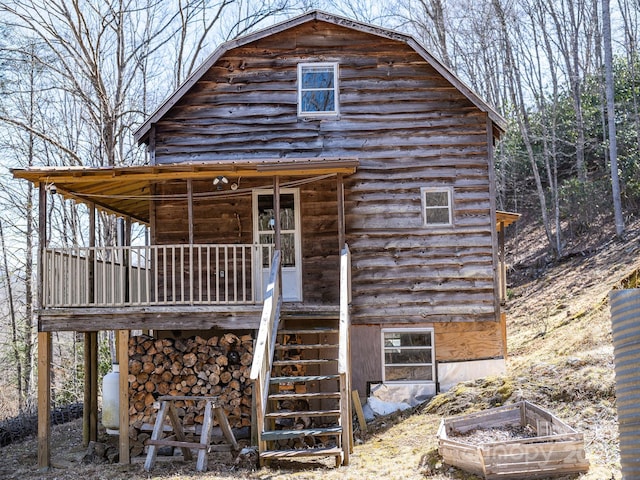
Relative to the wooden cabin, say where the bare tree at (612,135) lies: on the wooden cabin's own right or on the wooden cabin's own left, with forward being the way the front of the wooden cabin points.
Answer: on the wooden cabin's own left

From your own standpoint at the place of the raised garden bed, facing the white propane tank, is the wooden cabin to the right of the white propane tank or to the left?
right

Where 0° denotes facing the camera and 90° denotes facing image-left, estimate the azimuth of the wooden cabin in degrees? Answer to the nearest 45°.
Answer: approximately 0°

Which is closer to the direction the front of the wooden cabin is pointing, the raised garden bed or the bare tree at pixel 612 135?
the raised garden bed

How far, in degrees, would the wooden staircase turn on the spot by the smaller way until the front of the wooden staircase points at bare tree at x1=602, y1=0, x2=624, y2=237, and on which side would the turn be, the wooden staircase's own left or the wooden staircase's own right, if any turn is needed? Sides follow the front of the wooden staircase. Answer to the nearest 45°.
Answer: approximately 135° to the wooden staircase's own left

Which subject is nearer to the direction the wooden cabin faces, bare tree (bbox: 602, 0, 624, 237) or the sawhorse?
the sawhorse
